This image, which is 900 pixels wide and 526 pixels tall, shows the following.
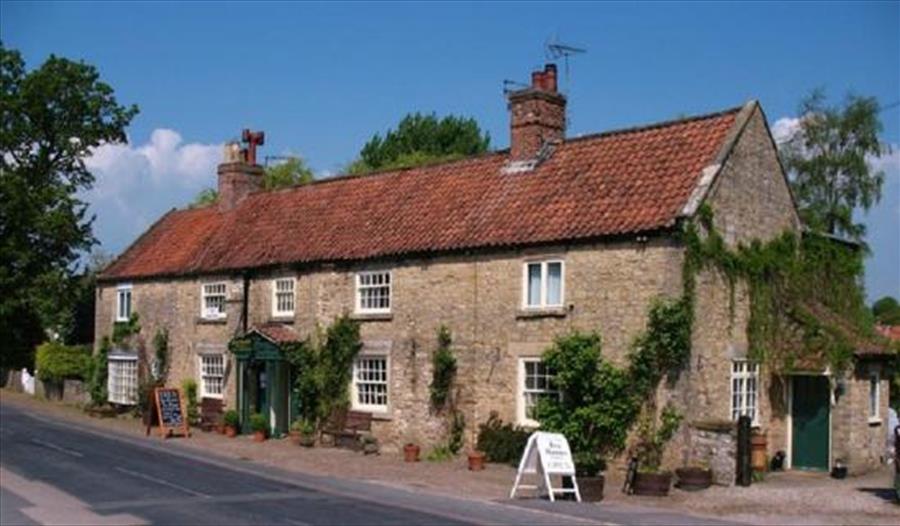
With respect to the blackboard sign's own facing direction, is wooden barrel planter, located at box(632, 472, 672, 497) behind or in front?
in front

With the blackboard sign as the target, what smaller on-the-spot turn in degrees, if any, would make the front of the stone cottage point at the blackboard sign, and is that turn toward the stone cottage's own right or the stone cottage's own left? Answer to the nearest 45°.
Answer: approximately 90° to the stone cottage's own right

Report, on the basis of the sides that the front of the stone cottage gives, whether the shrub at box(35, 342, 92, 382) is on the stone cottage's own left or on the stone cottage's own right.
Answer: on the stone cottage's own right

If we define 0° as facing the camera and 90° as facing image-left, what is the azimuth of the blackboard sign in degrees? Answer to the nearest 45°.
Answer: approximately 315°

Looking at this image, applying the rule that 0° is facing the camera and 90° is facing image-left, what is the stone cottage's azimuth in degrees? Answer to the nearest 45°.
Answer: approximately 45°

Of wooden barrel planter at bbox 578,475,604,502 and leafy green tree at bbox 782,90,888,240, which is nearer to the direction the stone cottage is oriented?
the wooden barrel planter

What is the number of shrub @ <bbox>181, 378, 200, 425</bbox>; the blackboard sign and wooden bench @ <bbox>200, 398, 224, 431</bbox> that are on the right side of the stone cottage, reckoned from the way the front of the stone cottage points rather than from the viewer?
3

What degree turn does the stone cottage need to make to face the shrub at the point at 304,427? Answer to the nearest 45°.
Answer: approximately 90° to its right
